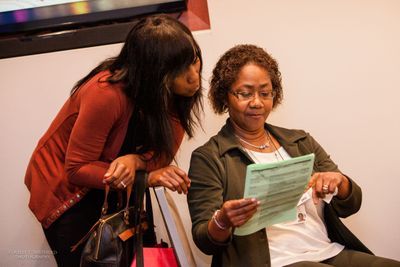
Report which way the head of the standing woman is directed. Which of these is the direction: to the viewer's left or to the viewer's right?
to the viewer's right

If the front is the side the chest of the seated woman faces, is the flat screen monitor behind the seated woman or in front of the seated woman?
behind

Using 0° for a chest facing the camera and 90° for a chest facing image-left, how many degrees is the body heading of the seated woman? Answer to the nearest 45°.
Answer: approximately 315°
